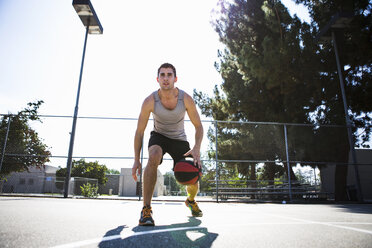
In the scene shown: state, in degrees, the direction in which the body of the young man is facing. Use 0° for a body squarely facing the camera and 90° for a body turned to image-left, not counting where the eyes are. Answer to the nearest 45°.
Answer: approximately 0°

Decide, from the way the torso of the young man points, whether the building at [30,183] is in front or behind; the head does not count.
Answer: behind

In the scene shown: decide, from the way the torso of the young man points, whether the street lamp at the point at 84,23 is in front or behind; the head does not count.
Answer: behind

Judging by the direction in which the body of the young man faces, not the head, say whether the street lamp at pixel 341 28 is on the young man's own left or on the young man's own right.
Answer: on the young man's own left

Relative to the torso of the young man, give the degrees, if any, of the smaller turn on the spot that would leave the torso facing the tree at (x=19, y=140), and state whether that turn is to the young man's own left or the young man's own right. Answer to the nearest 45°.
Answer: approximately 135° to the young man's own right

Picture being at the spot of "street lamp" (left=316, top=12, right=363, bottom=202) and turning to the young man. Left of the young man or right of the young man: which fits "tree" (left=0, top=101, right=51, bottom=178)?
right

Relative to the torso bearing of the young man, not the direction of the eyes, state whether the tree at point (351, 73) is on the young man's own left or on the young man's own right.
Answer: on the young man's own left

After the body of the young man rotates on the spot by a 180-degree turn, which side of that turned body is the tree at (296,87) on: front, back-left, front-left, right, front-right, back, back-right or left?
front-right
